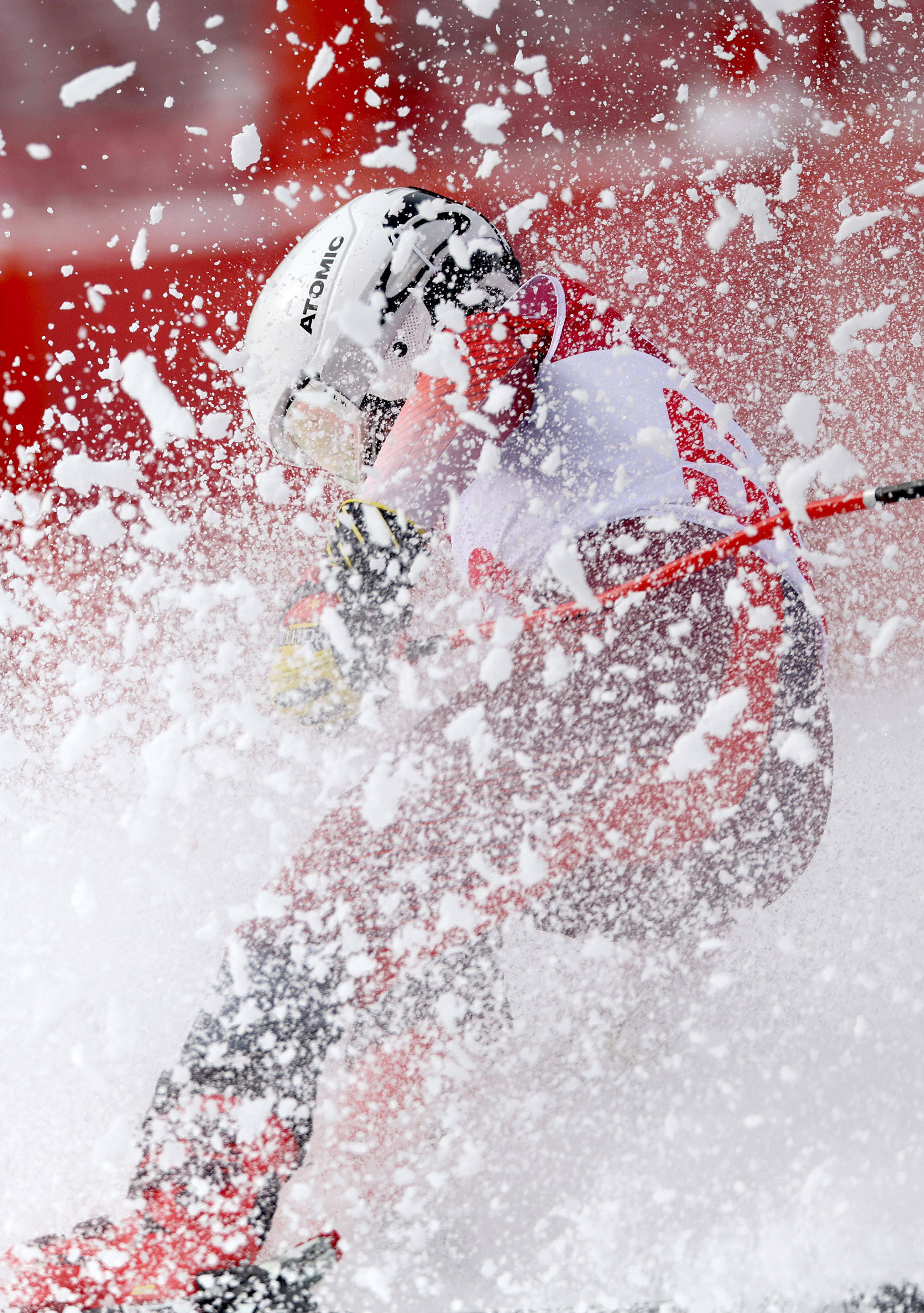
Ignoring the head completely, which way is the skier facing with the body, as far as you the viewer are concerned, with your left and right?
facing to the left of the viewer

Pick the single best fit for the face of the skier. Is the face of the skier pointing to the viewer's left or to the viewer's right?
to the viewer's left
